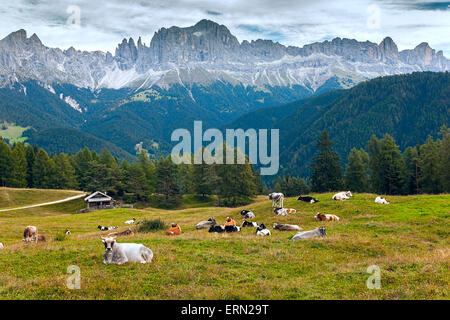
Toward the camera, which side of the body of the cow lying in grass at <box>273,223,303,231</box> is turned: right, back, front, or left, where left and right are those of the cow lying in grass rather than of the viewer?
left

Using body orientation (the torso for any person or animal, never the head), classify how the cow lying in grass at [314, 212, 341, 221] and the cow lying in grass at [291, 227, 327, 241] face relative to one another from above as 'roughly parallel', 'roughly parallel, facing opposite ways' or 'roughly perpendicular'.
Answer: roughly parallel, facing opposite ways

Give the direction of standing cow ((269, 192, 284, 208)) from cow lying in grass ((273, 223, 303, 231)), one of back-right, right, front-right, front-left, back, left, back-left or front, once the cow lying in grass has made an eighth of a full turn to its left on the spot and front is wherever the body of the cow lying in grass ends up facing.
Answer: back-right

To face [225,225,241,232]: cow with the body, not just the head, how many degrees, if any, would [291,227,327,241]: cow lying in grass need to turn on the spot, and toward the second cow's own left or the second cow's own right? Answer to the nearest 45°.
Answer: approximately 135° to the second cow's own left

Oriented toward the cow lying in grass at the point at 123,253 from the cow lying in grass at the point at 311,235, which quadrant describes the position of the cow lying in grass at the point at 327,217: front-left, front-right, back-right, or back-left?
back-right

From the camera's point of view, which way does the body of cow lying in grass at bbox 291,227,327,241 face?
to the viewer's right

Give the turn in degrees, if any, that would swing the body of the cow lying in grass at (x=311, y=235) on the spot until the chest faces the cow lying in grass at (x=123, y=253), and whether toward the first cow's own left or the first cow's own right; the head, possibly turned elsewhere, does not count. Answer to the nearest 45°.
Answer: approximately 135° to the first cow's own right
